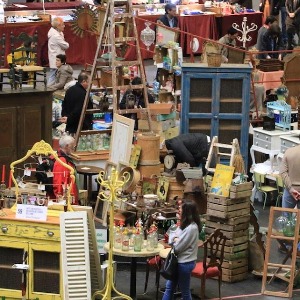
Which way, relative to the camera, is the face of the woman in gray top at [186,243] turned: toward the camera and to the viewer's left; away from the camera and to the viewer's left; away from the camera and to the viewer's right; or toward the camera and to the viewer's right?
away from the camera and to the viewer's left

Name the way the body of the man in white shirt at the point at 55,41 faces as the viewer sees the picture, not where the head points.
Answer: to the viewer's right

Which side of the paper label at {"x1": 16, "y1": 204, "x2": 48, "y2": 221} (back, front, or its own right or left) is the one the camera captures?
front

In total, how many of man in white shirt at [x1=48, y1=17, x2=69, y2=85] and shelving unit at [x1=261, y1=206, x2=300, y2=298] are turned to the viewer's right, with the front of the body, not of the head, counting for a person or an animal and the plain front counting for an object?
1

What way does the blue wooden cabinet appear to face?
toward the camera

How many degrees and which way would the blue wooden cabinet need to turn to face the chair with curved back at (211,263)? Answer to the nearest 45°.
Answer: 0° — it already faces it

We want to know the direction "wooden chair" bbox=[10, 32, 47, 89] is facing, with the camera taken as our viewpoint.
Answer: facing the viewer and to the right of the viewer

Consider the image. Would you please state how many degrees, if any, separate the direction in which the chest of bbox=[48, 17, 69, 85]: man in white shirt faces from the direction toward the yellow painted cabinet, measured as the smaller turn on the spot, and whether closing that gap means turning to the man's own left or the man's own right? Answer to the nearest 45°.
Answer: approximately 90° to the man's own right

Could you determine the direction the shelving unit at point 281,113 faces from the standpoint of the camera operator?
facing the viewer and to the left of the viewer

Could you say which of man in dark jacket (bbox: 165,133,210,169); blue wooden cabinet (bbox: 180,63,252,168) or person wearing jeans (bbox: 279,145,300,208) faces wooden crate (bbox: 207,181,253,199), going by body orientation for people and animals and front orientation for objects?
the blue wooden cabinet

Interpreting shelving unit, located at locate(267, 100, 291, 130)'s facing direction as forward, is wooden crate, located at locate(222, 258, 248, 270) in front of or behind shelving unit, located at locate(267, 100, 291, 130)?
in front

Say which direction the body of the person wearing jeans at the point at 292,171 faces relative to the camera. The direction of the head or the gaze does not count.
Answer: away from the camera
